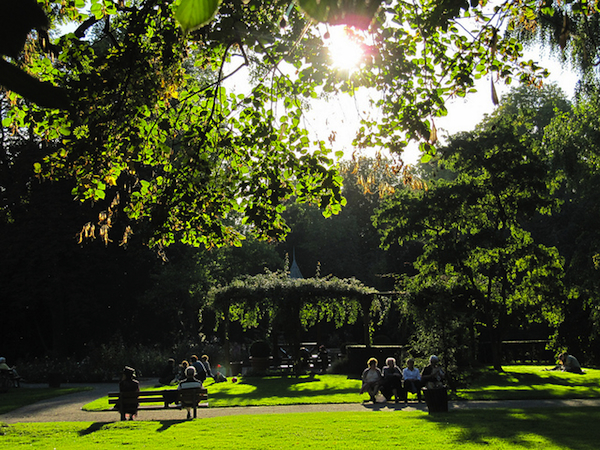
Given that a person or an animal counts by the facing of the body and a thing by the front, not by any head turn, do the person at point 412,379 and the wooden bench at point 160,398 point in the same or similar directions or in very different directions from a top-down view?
very different directions

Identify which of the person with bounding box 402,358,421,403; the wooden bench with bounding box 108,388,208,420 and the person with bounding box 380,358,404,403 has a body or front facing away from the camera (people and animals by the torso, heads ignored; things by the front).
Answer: the wooden bench

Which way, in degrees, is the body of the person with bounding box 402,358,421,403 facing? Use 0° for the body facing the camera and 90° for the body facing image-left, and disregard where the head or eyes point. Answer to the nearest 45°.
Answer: approximately 0°

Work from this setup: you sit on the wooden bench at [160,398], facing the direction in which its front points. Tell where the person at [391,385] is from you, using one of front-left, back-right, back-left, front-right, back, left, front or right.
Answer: right

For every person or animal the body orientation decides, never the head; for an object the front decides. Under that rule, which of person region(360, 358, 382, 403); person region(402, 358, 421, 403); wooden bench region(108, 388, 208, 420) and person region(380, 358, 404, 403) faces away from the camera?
the wooden bench

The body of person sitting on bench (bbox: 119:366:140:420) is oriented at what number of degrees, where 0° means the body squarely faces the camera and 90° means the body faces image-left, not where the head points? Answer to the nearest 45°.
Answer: approximately 180°

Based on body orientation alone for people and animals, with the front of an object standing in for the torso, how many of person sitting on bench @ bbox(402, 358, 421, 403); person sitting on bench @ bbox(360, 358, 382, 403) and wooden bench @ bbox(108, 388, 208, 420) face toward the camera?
2

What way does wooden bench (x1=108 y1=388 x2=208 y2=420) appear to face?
away from the camera
